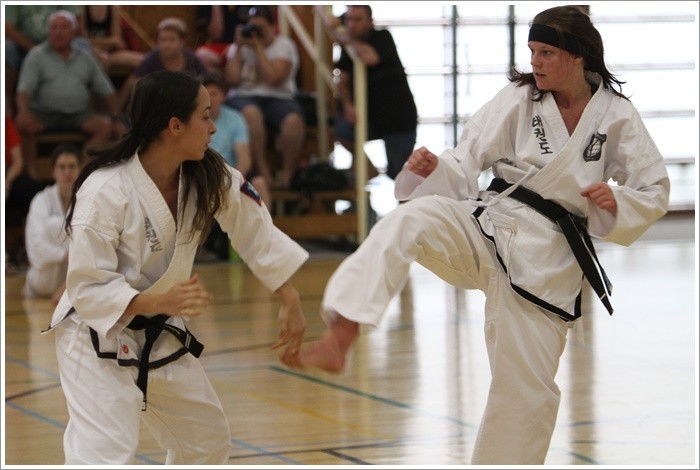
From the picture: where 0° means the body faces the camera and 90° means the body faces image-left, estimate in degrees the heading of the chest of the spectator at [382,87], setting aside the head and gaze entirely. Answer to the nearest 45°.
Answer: approximately 45°

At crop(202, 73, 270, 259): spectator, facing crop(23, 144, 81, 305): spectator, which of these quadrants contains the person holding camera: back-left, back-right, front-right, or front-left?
back-right

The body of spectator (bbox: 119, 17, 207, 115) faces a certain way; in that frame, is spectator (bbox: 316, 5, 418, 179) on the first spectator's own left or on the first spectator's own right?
on the first spectator's own left

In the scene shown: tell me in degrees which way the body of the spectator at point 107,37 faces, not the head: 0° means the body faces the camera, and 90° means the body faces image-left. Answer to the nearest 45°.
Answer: approximately 0°

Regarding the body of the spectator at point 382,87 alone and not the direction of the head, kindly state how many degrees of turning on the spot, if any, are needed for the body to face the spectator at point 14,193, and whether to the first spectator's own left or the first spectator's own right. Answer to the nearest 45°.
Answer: approximately 45° to the first spectator's own right

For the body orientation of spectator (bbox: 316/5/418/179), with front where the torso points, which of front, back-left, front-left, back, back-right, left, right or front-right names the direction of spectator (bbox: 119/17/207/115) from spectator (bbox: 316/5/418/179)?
front-right

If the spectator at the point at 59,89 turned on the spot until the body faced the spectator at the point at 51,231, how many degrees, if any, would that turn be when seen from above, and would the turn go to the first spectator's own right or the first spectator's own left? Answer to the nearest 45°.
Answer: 0° — they already face them
